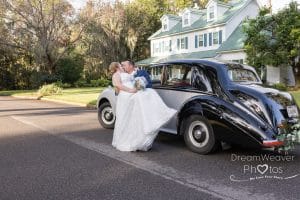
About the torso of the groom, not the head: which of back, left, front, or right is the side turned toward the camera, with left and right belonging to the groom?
left

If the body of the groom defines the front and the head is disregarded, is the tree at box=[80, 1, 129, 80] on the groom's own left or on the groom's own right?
on the groom's own right

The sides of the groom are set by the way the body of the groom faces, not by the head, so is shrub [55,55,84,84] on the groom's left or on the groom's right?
on the groom's right

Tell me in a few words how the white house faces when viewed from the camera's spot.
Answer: facing the viewer and to the left of the viewer

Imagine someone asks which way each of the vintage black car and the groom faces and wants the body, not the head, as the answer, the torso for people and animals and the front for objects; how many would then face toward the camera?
0

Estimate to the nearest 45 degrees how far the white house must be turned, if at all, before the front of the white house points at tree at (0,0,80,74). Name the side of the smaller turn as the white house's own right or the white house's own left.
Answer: approximately 45° to the white house's own right
